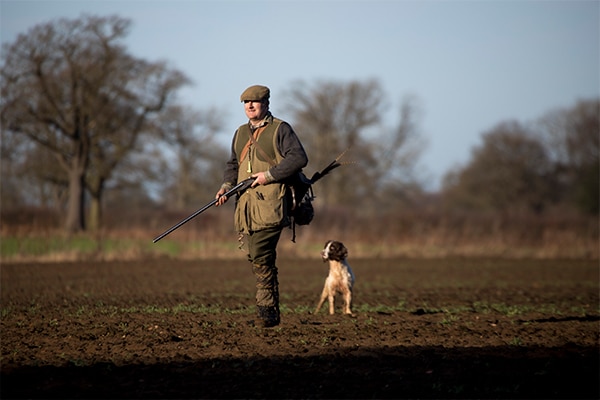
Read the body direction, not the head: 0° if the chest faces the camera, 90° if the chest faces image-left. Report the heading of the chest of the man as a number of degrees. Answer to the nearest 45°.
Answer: approximately 45°

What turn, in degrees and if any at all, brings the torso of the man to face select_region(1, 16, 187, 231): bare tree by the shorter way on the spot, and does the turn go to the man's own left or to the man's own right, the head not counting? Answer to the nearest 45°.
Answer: approximately 135° to the man's own right

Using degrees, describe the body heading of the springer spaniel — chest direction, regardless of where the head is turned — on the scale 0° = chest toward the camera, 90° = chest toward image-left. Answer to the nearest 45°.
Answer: approximately 0°

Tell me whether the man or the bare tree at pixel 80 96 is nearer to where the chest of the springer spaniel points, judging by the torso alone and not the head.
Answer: the man

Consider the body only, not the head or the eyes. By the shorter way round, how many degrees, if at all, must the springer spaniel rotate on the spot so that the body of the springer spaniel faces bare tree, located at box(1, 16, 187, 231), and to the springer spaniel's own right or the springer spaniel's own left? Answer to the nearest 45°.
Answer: approximately 135° to the springer spaniel's own right
